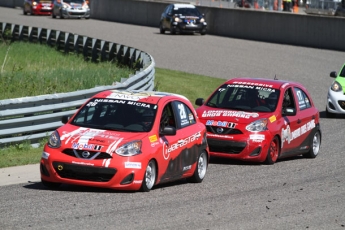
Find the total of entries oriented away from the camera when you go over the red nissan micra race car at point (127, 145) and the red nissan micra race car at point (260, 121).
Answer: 0

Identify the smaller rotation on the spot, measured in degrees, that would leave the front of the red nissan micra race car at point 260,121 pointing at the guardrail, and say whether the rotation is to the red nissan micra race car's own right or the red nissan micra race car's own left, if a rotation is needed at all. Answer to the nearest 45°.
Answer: approximately 45° to the red nissan micra race car's own right

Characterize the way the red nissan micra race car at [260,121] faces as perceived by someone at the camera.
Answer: facing the viewer and to the left of the viewer

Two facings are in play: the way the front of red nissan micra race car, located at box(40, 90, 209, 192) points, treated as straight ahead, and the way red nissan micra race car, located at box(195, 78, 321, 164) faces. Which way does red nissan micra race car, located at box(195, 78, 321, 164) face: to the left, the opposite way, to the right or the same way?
the same way

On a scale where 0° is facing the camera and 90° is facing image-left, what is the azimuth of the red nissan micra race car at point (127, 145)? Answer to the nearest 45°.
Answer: approximately 45°

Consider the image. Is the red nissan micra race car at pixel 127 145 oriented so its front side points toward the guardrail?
no

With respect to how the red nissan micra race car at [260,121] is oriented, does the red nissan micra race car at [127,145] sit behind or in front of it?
in front

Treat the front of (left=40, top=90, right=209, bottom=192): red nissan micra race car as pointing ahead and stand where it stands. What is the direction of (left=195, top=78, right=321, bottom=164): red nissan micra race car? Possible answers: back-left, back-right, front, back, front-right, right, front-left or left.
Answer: back
